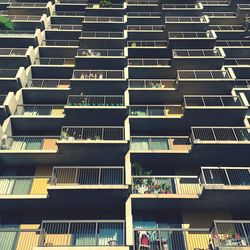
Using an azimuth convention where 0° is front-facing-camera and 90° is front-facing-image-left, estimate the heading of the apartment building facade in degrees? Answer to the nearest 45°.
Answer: approximately 0°
